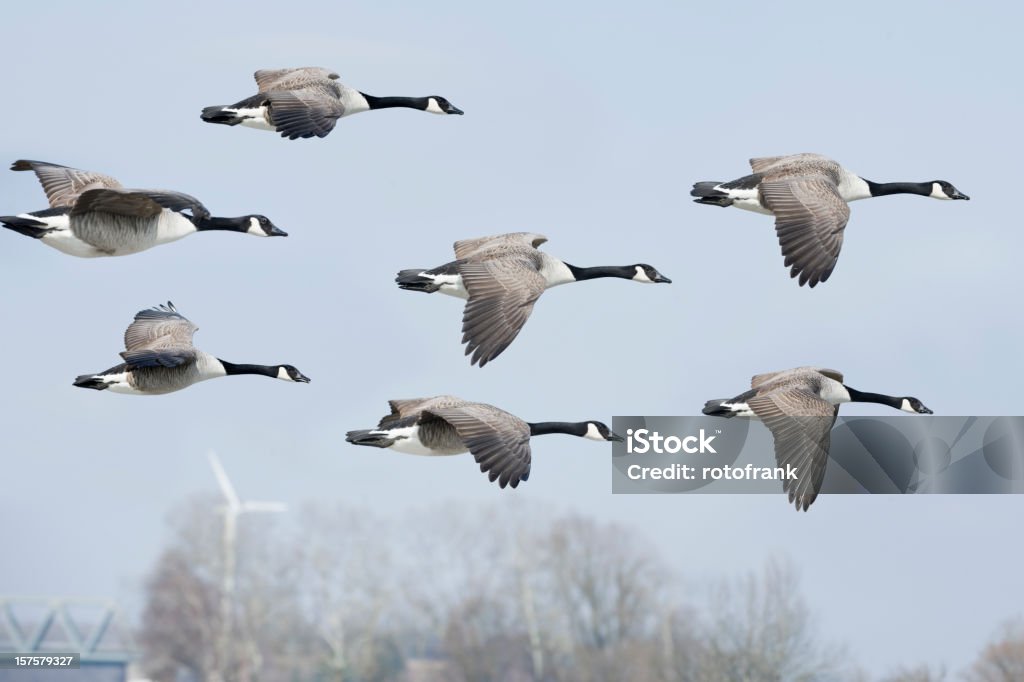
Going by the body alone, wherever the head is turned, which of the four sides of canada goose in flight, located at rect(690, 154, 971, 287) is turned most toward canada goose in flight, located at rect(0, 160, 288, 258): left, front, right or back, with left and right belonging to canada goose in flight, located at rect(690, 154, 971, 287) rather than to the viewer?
back

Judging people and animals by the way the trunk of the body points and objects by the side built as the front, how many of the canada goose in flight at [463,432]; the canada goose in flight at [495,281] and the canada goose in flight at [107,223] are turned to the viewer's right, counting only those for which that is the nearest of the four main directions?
3

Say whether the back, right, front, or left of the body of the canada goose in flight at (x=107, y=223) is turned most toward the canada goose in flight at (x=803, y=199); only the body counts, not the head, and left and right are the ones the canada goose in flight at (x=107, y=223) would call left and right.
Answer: front

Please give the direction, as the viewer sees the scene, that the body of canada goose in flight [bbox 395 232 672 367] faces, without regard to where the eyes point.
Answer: to the viewer's right

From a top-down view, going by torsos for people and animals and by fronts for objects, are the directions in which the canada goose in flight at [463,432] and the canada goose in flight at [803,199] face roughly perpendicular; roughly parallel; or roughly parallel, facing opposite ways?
roughly parallel

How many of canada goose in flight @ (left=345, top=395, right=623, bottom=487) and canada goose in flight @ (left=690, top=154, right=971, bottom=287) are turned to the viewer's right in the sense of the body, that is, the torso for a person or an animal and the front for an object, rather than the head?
2

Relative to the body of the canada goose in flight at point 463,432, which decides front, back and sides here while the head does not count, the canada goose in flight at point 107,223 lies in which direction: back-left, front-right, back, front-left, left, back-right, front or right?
back

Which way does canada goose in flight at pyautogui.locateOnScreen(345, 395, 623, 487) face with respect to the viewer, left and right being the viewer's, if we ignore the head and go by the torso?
facing to the right of the viewer

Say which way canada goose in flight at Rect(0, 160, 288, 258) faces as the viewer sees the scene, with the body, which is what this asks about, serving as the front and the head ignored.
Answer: to the viewer's right

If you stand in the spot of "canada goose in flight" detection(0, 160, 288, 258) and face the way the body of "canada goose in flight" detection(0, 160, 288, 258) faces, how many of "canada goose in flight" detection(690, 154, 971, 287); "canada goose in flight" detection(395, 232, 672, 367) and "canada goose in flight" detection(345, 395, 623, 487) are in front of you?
3

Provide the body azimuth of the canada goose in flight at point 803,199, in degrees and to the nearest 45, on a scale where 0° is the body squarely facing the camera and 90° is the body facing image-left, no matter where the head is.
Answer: approximately 270°
